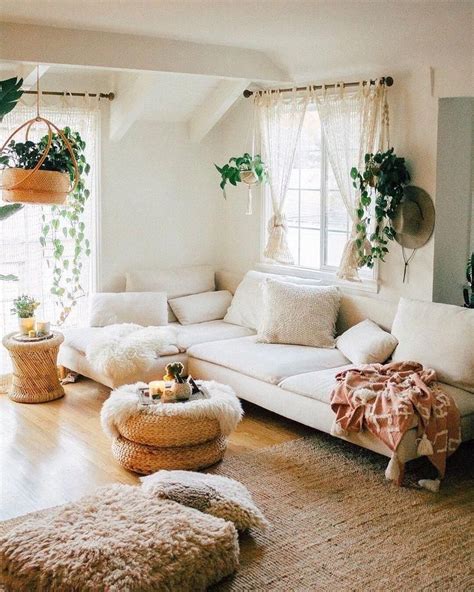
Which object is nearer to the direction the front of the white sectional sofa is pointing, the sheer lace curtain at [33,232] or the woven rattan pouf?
the woven rattan pouf

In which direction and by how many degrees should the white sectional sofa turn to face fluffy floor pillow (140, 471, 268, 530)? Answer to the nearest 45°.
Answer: approximately 45° to its left

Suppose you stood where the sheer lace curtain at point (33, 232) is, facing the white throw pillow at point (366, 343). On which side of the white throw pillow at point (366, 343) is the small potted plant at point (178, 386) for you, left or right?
right

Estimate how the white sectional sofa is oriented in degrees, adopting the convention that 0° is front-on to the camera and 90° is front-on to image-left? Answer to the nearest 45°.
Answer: approximately 45°

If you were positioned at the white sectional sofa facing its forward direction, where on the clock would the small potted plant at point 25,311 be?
The small potted plant is roughly at 2 o'clock from the white sectional sofa.
